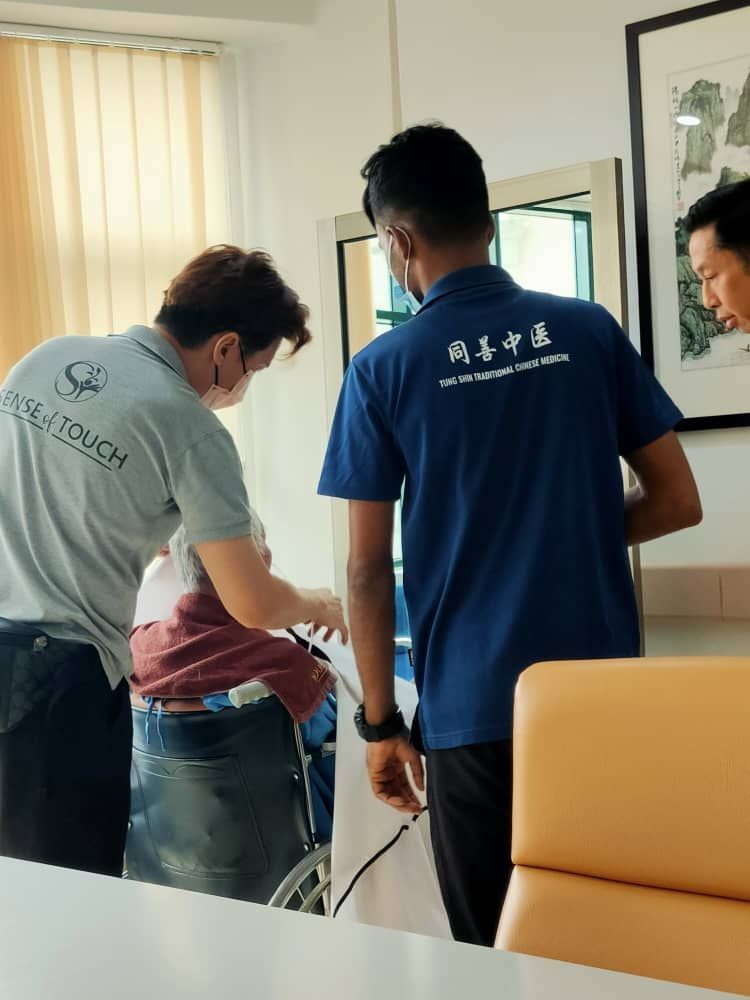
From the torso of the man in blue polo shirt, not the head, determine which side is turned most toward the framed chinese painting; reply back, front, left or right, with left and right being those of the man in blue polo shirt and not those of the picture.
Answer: front

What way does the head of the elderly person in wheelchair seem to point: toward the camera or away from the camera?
away from the camera

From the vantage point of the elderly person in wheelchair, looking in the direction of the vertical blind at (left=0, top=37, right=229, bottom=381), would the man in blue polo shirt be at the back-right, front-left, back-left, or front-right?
back-right

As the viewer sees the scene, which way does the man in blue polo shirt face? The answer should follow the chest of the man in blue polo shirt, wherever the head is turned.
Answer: away from the camera

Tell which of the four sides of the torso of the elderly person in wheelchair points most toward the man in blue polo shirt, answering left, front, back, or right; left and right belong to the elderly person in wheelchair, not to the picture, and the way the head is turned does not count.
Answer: right

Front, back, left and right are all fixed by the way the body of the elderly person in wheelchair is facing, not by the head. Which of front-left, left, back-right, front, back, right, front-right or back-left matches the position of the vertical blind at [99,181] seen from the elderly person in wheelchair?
front-left

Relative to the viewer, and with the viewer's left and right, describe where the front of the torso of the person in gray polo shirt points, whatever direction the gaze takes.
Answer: facing away from the viewer and to the right of the viewer
